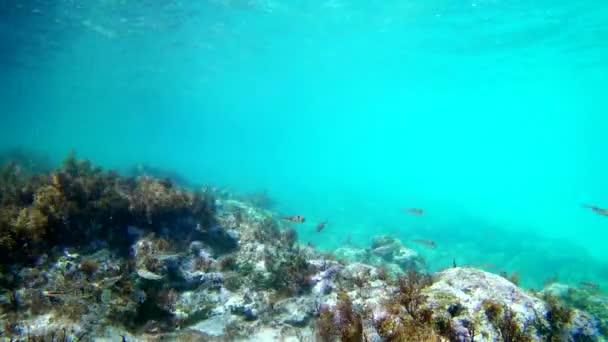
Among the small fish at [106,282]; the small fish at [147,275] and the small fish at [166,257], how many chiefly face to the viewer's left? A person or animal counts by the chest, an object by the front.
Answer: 3

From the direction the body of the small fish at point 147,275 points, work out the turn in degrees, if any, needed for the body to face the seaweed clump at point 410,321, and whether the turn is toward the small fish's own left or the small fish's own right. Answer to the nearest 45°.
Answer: approximately 135° to the small fish's own left

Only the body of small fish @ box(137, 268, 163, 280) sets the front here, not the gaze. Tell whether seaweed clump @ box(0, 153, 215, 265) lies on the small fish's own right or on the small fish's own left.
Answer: on the small fish's own right

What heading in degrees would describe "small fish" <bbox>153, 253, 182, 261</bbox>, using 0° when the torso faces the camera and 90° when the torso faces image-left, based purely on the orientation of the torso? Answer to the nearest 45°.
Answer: approximately 90°

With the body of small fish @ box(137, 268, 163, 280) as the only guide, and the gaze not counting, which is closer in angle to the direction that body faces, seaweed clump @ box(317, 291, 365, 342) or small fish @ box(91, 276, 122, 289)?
the small fish

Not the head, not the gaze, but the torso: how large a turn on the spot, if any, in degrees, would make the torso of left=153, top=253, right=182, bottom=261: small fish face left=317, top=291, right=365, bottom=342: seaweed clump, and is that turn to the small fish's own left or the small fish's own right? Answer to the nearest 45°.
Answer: approximately 135° to the small fish's own left

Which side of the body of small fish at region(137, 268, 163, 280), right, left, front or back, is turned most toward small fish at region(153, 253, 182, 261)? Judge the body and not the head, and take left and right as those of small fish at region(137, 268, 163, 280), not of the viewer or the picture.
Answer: right

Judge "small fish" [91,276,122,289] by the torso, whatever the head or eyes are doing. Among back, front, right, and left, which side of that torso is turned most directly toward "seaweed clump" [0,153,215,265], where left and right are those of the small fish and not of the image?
right

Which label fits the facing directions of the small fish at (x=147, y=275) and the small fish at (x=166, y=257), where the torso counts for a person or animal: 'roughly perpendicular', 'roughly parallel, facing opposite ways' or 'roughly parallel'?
roughly parallel

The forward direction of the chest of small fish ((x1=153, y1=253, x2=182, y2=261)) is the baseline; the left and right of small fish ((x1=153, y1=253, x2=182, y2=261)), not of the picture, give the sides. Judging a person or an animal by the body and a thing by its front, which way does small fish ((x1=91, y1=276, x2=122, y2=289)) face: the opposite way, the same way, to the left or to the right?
the same way

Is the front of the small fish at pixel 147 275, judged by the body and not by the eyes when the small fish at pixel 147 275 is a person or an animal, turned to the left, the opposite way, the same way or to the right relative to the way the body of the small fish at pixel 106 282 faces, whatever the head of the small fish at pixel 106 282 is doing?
the same way

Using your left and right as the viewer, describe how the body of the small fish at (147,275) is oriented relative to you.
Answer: facing to the left of the viewer

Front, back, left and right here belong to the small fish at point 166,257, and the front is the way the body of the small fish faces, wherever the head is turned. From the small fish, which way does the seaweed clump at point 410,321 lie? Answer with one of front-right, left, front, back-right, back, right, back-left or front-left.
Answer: back-left

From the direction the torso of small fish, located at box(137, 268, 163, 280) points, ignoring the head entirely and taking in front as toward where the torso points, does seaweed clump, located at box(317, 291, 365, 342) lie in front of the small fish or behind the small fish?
behind

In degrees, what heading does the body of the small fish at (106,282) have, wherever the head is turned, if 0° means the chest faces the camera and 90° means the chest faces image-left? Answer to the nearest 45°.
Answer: approximately 90°
